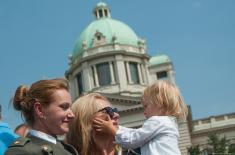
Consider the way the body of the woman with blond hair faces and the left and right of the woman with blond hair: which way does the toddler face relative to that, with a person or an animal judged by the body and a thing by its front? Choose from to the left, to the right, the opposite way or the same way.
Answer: the opposite way

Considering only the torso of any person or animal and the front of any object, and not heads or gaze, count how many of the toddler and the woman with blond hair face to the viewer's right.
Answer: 1

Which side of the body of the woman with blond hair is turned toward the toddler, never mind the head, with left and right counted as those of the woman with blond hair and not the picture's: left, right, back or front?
front

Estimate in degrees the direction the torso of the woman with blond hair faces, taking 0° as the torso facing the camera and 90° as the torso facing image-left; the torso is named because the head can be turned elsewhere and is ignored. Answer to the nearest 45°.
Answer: approximately 270°

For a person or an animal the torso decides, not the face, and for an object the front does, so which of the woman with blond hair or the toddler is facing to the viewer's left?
the toddler

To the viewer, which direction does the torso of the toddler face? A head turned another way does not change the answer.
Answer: to the viewer's left

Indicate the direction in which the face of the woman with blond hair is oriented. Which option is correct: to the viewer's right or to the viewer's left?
to the viewer's right

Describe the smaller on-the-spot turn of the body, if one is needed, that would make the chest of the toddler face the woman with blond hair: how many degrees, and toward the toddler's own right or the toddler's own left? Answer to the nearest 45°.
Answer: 0° — they already face them
